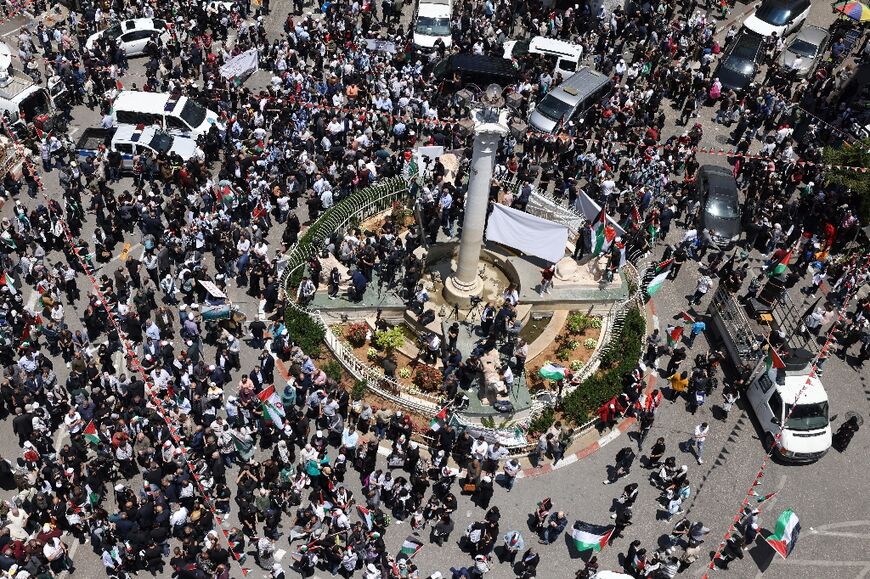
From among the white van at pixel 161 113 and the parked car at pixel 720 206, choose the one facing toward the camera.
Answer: the parked car

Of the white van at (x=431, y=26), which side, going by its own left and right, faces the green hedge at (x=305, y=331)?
front

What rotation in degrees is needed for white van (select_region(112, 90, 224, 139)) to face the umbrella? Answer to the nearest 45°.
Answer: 0° — it already faces it

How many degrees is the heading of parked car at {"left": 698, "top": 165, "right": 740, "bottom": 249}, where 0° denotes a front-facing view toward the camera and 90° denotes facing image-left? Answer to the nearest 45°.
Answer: approximately 0°

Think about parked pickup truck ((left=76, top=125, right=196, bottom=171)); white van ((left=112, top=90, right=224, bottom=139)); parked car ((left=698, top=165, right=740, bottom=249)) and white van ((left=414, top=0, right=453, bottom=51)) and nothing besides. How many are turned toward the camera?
2

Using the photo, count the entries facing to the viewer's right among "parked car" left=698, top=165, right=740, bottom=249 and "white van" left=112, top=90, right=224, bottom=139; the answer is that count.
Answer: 1

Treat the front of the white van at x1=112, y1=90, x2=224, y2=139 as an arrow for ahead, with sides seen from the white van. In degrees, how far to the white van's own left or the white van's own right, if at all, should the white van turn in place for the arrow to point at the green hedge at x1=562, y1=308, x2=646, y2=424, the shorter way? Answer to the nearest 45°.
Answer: approximately 45° to the white van's own right

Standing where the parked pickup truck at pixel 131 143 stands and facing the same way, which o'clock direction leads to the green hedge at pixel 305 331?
The green hedge is roughly at 2 o'clock from the parked pickup truck.

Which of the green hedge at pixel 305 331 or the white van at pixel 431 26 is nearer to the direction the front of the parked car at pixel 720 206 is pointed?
the green hedge

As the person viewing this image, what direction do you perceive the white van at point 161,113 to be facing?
facing to the right of the viewer

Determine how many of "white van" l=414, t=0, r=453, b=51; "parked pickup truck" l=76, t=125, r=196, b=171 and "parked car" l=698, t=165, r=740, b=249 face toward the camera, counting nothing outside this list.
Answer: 2

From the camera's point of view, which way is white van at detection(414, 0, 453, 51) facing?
toward the camera

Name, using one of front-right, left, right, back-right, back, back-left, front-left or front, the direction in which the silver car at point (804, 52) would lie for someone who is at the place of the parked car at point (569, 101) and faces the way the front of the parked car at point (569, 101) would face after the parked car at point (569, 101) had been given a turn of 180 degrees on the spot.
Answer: front

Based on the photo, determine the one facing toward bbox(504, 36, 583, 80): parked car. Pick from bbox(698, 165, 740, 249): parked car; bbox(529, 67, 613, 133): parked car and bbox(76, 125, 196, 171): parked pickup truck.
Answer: bbox(76, 125, 196, 171): parked pickup truck

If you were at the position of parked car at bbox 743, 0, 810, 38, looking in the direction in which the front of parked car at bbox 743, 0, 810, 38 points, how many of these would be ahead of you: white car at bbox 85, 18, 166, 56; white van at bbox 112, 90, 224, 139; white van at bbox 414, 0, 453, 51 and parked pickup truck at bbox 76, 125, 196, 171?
4

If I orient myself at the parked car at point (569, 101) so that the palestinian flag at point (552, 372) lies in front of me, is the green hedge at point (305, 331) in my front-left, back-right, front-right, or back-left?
front-right

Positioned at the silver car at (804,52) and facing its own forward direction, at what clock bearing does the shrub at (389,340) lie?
The shrub is roughly at 11 o'clock from the silver car.

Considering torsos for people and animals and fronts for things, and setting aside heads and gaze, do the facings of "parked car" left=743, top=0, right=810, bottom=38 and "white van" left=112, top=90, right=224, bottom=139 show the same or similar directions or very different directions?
very different directions

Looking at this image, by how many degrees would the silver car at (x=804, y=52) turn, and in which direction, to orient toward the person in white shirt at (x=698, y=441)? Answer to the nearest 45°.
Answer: approximately 45° to its left

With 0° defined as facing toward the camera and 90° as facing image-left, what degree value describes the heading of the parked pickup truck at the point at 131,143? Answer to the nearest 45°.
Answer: approximately 270°
